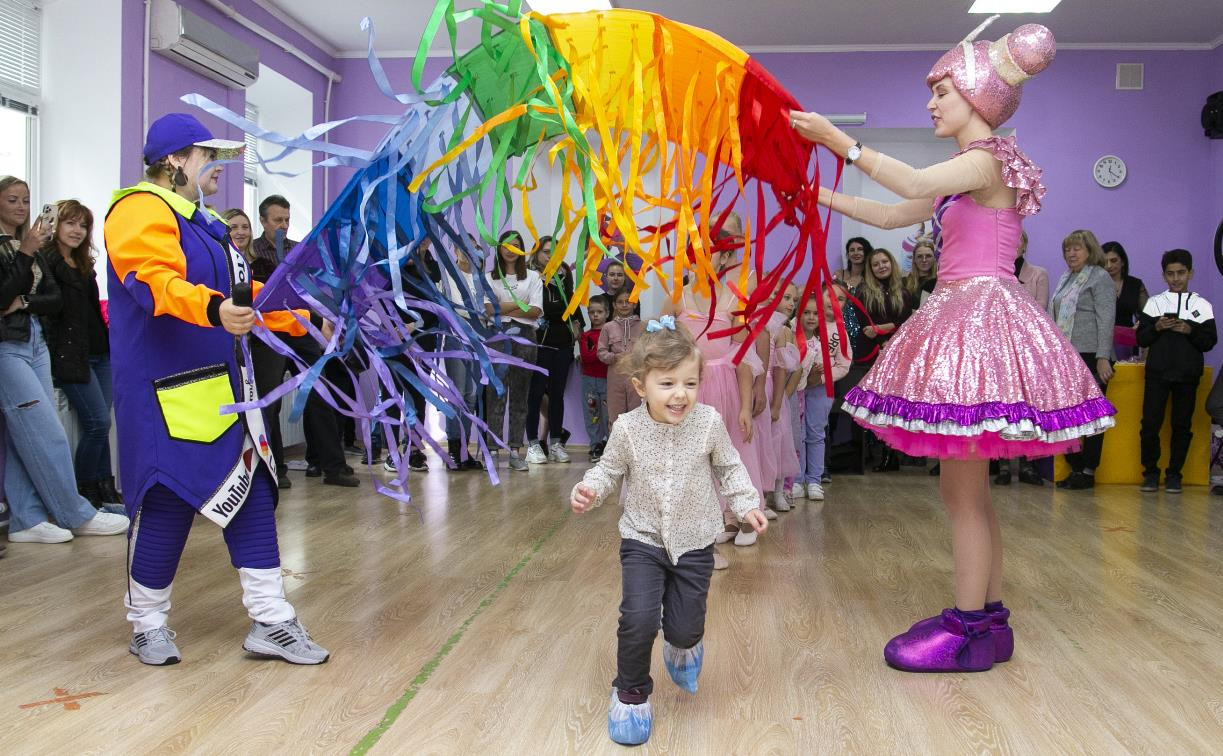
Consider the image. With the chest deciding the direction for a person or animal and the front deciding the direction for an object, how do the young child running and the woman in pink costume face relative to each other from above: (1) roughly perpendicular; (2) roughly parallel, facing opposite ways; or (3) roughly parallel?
roughly perpendicular

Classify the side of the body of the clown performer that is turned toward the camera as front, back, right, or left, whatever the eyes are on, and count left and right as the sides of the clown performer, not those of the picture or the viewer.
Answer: right

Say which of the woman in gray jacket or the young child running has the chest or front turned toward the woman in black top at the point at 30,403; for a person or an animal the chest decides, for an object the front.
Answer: the woman in gray jacket

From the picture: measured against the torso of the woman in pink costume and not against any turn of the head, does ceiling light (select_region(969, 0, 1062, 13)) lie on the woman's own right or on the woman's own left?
on the woman's own right

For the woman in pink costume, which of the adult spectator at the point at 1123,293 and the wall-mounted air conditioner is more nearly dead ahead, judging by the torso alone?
the wall-mounted air conditioner
